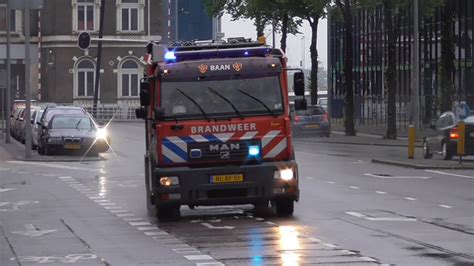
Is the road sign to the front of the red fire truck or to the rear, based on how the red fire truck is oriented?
to the rear

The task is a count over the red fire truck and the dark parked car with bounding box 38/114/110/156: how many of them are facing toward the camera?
2

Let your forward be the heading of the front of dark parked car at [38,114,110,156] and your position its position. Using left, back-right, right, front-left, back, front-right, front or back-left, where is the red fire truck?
front

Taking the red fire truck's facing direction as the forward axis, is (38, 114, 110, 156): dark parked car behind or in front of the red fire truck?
behind

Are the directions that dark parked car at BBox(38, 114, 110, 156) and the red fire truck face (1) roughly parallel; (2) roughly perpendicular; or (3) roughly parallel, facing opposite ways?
roughly parallel

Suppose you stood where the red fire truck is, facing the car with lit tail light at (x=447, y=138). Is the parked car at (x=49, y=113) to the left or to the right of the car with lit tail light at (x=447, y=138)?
left

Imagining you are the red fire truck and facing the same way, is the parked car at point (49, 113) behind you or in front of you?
behind

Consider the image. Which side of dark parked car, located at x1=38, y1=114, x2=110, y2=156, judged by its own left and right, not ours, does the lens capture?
front

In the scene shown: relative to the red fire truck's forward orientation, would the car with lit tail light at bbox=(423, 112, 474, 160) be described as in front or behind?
behind
